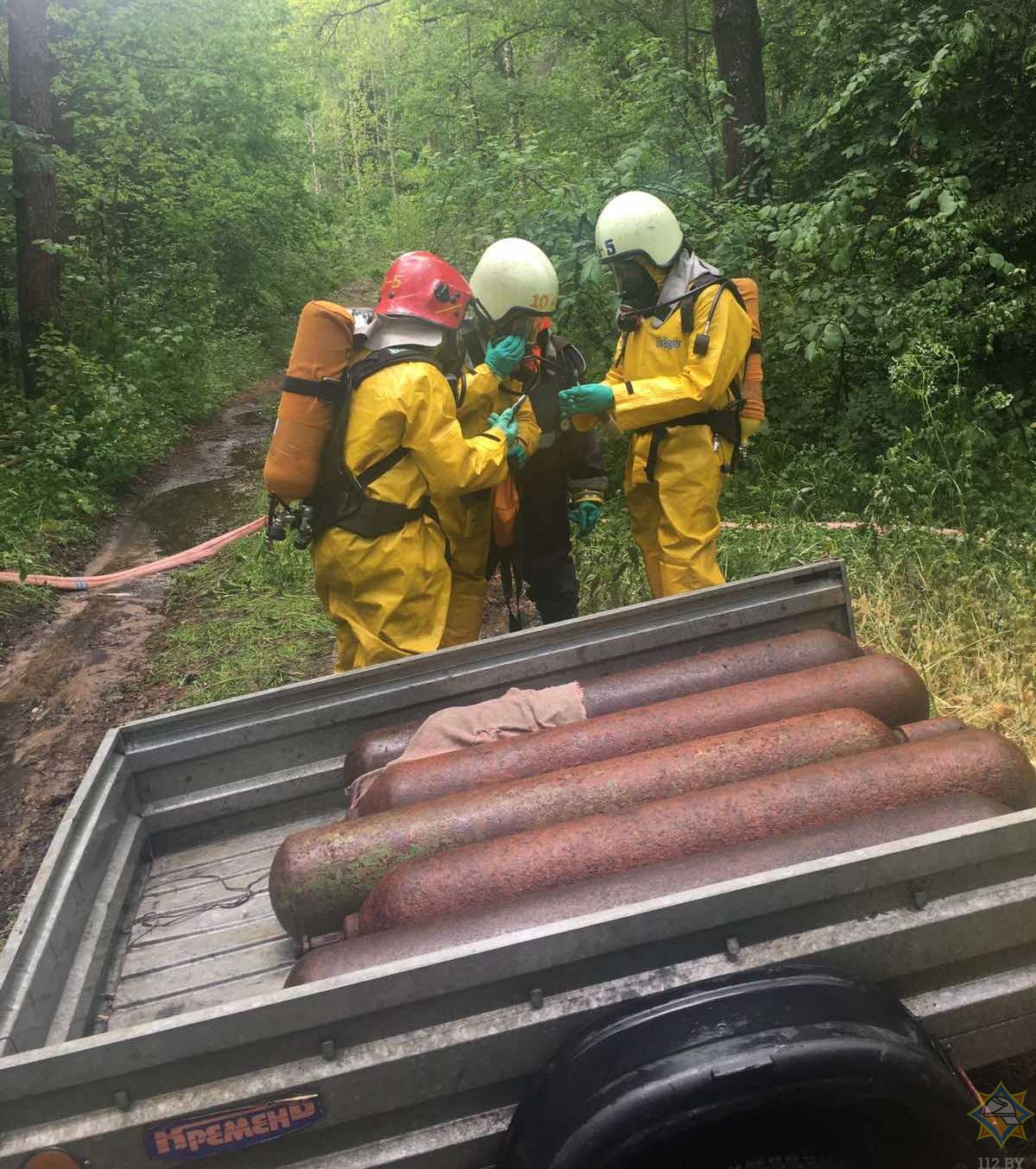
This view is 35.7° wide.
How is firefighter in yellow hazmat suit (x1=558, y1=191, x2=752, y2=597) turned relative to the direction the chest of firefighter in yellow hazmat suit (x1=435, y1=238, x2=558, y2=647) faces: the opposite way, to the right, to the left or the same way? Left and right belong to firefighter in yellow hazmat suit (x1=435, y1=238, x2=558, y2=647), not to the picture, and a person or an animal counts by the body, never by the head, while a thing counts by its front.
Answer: to the right

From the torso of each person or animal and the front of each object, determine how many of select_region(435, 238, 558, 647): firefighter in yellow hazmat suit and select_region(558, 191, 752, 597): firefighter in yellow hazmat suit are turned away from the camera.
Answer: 0

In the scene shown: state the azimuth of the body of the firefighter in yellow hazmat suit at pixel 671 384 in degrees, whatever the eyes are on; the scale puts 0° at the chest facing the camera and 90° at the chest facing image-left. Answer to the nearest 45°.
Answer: approximately 45°

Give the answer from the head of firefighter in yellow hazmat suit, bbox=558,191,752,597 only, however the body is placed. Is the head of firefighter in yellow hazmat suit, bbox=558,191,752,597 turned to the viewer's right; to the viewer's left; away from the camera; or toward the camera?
to the viewer's left

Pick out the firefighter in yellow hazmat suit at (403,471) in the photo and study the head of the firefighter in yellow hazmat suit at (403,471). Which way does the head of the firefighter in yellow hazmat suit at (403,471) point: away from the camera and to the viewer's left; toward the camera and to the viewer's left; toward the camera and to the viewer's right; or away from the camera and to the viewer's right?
away from the camera and to the viewer's right

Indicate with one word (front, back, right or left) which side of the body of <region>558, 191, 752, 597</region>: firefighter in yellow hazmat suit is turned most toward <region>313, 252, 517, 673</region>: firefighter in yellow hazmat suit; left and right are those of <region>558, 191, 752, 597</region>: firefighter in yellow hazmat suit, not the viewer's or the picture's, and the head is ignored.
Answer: front

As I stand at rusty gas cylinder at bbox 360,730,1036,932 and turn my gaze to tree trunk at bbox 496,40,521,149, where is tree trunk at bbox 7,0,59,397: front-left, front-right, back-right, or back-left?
front-left
